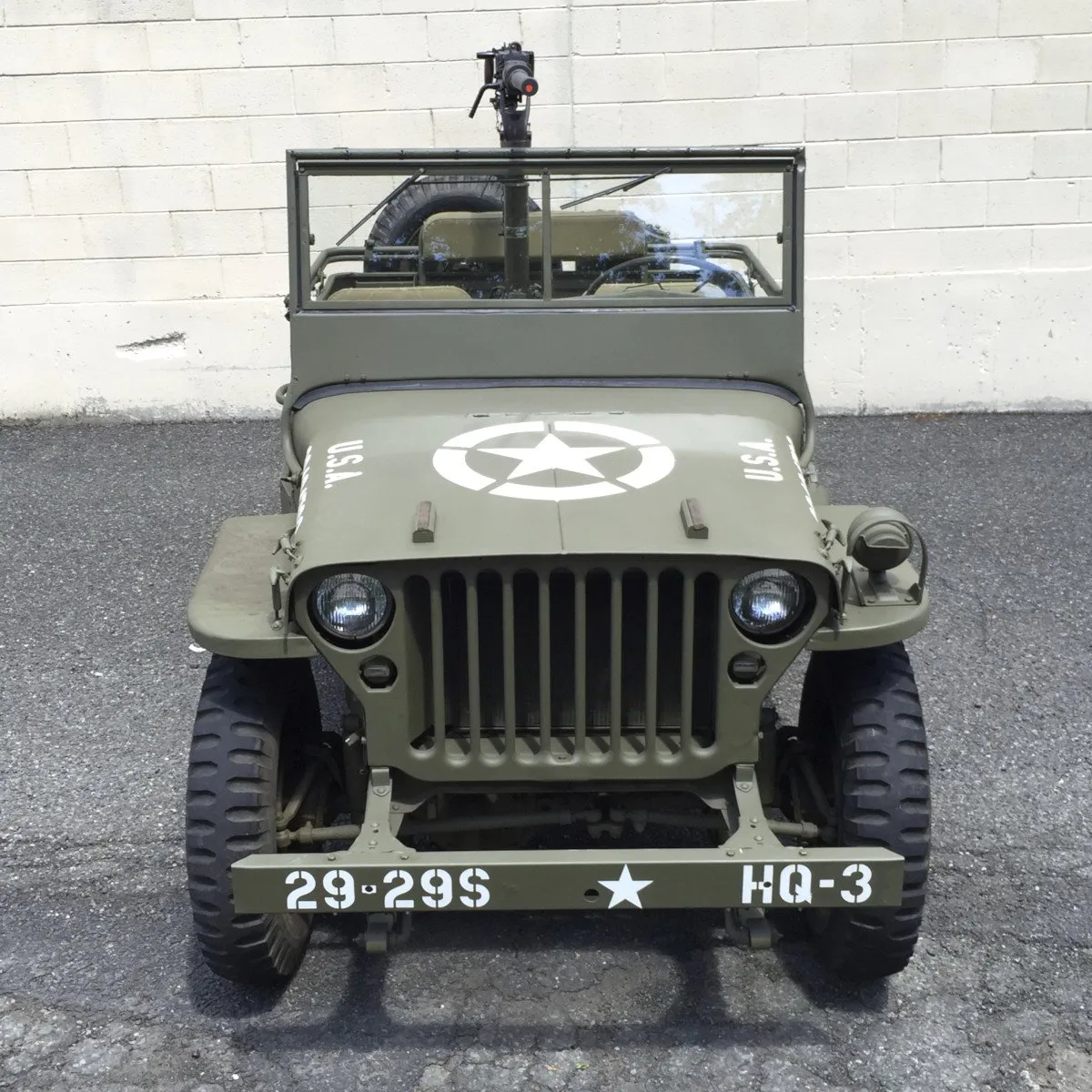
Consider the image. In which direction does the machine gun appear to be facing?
toward the camera

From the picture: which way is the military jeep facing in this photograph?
toward the camera
